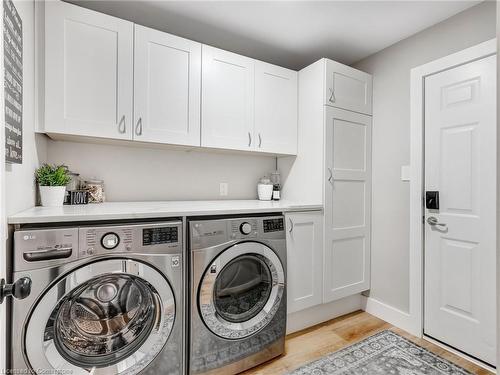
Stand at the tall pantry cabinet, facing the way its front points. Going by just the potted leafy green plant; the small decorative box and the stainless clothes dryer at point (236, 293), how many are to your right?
3

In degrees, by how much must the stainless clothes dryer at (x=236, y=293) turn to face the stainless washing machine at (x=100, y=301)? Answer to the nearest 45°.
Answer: approximately 90° to its right

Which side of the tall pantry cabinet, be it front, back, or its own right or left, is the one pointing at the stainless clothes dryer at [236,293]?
right

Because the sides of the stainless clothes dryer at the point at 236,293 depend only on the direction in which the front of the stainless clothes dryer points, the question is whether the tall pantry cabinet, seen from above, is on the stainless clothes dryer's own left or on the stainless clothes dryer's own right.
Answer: on the stainless clothes dryer's own left

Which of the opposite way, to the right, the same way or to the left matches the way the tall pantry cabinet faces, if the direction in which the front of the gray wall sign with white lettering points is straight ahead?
to the right

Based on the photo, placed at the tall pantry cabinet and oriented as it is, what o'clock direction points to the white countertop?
The white countertop is roughly at 3 o'clock from the tall pantry cabinet.

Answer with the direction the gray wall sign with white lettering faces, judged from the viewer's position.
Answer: facing to the right of the viewer

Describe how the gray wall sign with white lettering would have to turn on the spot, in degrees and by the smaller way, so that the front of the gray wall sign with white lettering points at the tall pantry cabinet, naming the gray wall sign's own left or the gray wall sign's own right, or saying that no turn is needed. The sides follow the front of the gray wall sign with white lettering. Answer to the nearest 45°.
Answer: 0° — it already faces it

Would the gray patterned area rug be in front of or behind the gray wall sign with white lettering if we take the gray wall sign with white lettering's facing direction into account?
in front

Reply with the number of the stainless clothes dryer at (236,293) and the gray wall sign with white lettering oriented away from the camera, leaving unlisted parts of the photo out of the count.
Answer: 0

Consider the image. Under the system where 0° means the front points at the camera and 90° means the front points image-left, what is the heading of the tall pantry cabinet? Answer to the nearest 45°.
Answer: approximately 315°

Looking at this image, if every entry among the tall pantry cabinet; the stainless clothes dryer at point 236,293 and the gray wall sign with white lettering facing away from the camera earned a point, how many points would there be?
0

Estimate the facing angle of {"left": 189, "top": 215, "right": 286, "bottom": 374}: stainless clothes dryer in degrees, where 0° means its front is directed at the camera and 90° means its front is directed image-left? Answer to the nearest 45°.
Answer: approximately 315°
